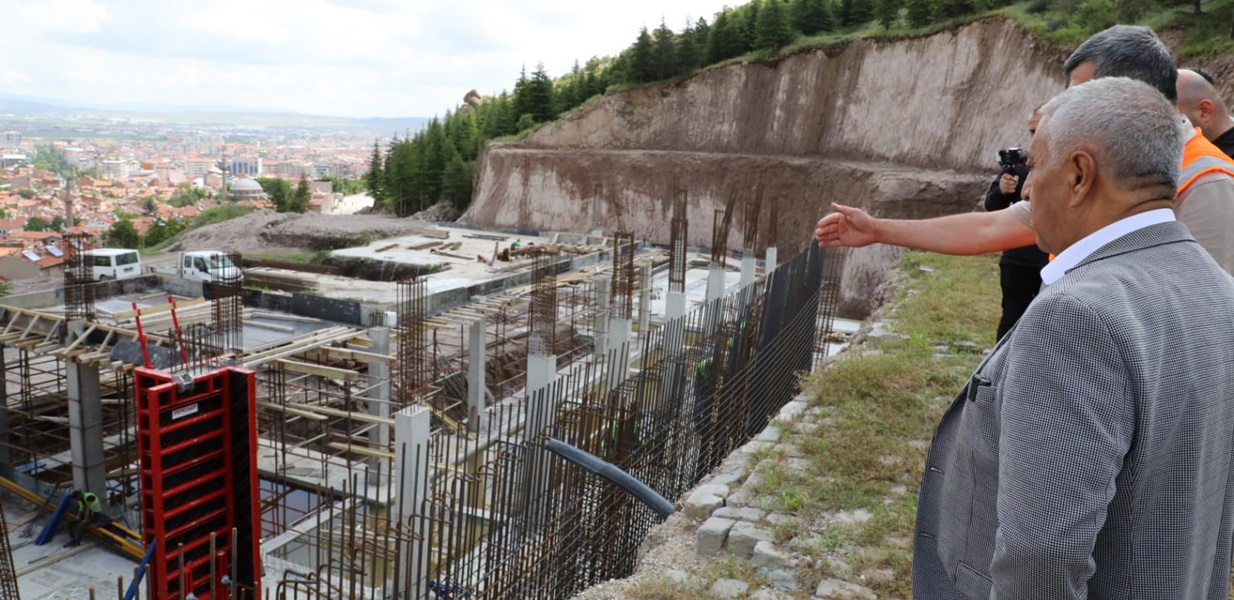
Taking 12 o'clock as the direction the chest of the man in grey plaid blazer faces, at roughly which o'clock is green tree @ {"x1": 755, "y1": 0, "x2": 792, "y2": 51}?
The green tree is roughly at 1 o'clock from the man in grey plaid blazer.

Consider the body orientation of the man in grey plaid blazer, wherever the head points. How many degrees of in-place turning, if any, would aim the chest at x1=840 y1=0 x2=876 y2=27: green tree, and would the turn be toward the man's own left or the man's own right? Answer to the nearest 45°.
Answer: approximately 45° to the man's own right

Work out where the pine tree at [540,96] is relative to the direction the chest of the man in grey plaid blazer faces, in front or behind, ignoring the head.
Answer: in front

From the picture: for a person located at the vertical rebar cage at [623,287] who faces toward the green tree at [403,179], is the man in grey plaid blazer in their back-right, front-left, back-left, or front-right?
back-left

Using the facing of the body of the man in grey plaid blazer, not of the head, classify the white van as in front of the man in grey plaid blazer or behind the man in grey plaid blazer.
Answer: in front

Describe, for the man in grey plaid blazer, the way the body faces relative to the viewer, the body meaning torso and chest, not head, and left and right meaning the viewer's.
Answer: facing away from the viewer and to the left of the viewer
